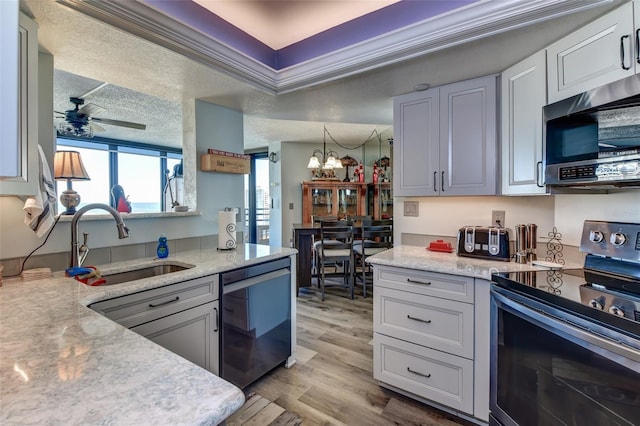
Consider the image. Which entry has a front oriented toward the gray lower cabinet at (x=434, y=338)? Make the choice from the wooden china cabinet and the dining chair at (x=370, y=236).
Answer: the wooden china cabinet

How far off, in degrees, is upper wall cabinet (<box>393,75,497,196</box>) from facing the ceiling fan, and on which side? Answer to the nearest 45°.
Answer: approximately 45° to its right

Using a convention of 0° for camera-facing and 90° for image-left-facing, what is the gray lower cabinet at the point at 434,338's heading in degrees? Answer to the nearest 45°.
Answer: approximately 45°

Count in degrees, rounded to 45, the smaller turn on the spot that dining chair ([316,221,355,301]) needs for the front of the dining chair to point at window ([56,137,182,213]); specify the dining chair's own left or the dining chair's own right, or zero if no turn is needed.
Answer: approximately 45° to the dining chair's own left

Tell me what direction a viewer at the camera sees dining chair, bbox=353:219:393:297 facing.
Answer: facing away from the viewer and to the left of the viewer

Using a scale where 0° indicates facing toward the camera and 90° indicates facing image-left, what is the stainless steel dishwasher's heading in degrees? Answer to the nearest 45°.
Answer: approximately 315°

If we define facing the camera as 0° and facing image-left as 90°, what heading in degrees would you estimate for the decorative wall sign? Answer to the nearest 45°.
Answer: approximately 315°

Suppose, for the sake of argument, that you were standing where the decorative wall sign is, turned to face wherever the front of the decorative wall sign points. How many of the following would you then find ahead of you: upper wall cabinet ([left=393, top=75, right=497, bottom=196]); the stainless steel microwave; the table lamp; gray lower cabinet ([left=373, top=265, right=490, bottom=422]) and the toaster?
4

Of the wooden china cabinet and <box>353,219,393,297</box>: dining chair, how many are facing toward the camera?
1

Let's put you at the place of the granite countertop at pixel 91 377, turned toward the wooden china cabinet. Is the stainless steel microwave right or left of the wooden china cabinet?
right
